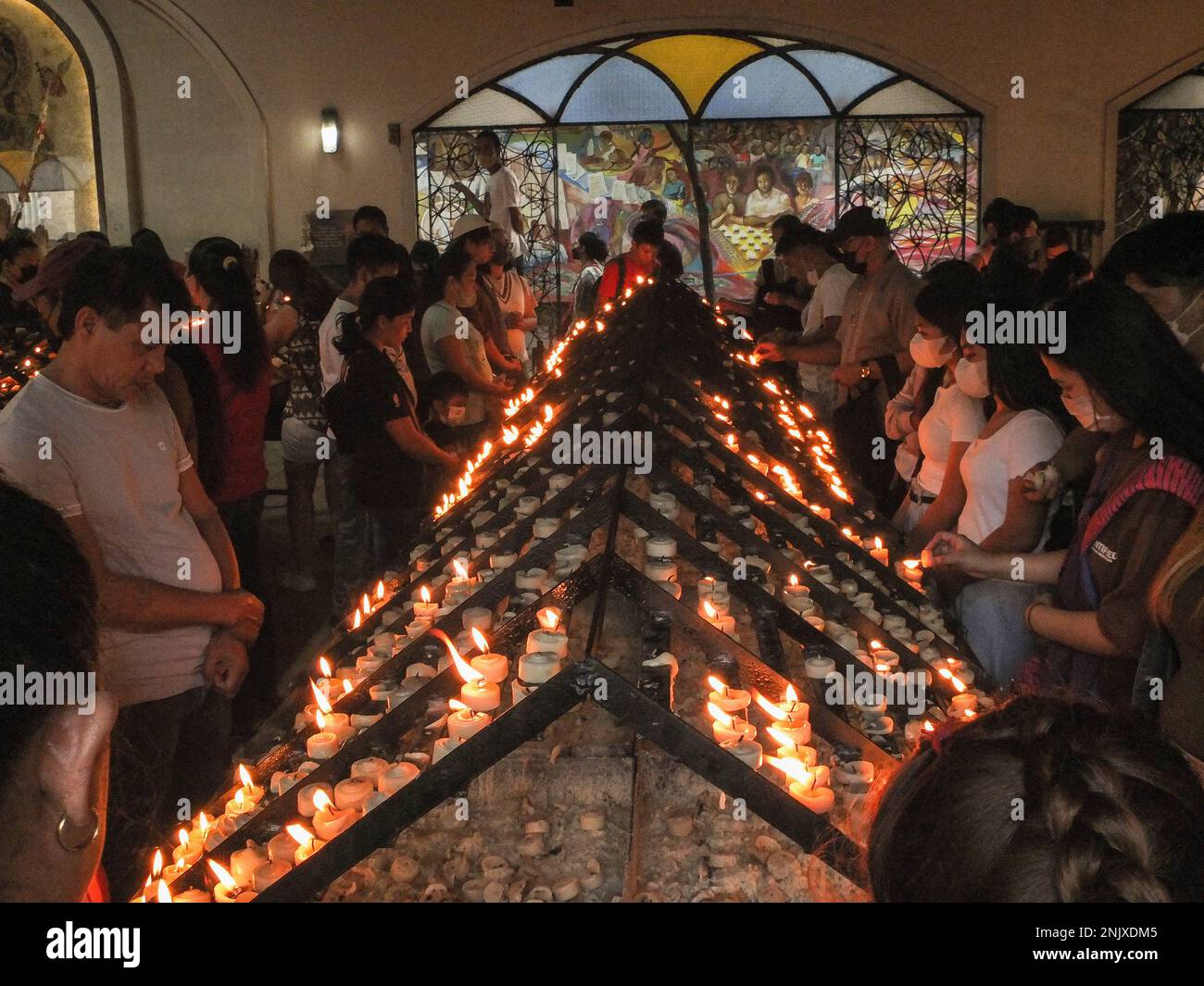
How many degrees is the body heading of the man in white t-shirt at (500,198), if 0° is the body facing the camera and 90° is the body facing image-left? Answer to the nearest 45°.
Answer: approximately 45°

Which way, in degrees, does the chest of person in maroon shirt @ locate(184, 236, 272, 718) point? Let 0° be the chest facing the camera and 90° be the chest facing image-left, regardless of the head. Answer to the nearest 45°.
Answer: approximately 135°

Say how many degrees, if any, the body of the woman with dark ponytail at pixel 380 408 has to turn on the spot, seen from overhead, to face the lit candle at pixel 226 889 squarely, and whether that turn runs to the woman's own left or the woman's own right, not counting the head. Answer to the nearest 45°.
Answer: approximately 90° to the woman's own right

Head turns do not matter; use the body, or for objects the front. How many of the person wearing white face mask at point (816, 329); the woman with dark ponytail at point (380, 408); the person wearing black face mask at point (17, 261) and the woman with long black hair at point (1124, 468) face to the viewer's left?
2

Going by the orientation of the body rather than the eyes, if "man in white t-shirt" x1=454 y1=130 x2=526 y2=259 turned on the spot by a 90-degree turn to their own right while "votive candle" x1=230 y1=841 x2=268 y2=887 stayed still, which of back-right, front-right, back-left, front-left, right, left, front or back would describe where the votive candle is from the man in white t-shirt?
back-left

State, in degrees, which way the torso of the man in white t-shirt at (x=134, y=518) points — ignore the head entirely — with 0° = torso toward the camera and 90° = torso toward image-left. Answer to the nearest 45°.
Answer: approximately 315°

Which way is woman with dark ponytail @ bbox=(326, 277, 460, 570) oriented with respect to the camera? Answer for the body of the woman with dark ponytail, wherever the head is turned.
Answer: to the viewer's right

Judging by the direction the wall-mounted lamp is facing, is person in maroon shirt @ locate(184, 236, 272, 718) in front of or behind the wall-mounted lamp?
in front

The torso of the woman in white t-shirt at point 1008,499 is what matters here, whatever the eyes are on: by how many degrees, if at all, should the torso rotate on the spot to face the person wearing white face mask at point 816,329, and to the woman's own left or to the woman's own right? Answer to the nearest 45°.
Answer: approximately 90° to the woman's own right

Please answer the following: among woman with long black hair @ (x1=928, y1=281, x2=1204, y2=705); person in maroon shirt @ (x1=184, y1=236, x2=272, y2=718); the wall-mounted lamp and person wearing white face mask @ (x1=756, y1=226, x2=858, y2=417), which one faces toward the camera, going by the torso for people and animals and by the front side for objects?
the wall-mounted lamp

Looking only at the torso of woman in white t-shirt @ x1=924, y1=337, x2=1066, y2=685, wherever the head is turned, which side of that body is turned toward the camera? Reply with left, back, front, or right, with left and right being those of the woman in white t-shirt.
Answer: left

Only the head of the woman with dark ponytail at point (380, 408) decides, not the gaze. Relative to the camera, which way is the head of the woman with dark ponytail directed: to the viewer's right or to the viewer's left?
to the viewer's right

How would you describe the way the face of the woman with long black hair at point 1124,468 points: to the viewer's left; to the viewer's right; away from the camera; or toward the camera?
to the viewer's left

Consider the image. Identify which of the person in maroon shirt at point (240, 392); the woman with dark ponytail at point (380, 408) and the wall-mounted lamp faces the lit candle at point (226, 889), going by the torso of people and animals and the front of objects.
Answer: the wall-mounted lamp

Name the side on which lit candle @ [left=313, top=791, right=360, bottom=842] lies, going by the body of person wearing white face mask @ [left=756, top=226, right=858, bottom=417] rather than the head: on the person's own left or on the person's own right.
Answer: on the person's own left

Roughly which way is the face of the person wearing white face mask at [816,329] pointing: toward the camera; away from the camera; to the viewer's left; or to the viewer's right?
to the viewer's left

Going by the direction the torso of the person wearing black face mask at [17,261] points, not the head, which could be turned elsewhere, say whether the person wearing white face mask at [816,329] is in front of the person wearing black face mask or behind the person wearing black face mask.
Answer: in front

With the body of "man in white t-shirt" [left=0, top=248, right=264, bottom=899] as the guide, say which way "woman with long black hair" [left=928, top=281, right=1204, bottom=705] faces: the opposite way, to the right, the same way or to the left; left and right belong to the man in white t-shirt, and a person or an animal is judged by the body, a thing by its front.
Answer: the opposite way
